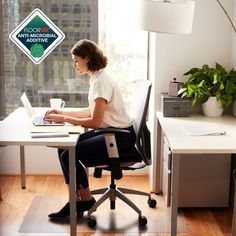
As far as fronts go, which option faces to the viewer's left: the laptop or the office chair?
the office chair

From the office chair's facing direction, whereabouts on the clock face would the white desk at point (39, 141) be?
The white desk is roughly at 11 o'clock from the office chair.

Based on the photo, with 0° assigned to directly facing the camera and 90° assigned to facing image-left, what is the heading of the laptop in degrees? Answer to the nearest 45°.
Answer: approximately 270°

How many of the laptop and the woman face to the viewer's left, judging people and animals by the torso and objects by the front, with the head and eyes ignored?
1

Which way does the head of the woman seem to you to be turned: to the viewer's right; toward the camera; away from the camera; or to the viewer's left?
to the viewer's left

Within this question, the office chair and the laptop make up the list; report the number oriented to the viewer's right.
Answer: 1

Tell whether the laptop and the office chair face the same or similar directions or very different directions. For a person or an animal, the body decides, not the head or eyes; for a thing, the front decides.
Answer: very different directions

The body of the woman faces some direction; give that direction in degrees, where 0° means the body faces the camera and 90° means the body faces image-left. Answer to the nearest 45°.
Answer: approximately 90°

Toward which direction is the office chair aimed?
to the viewer's left
